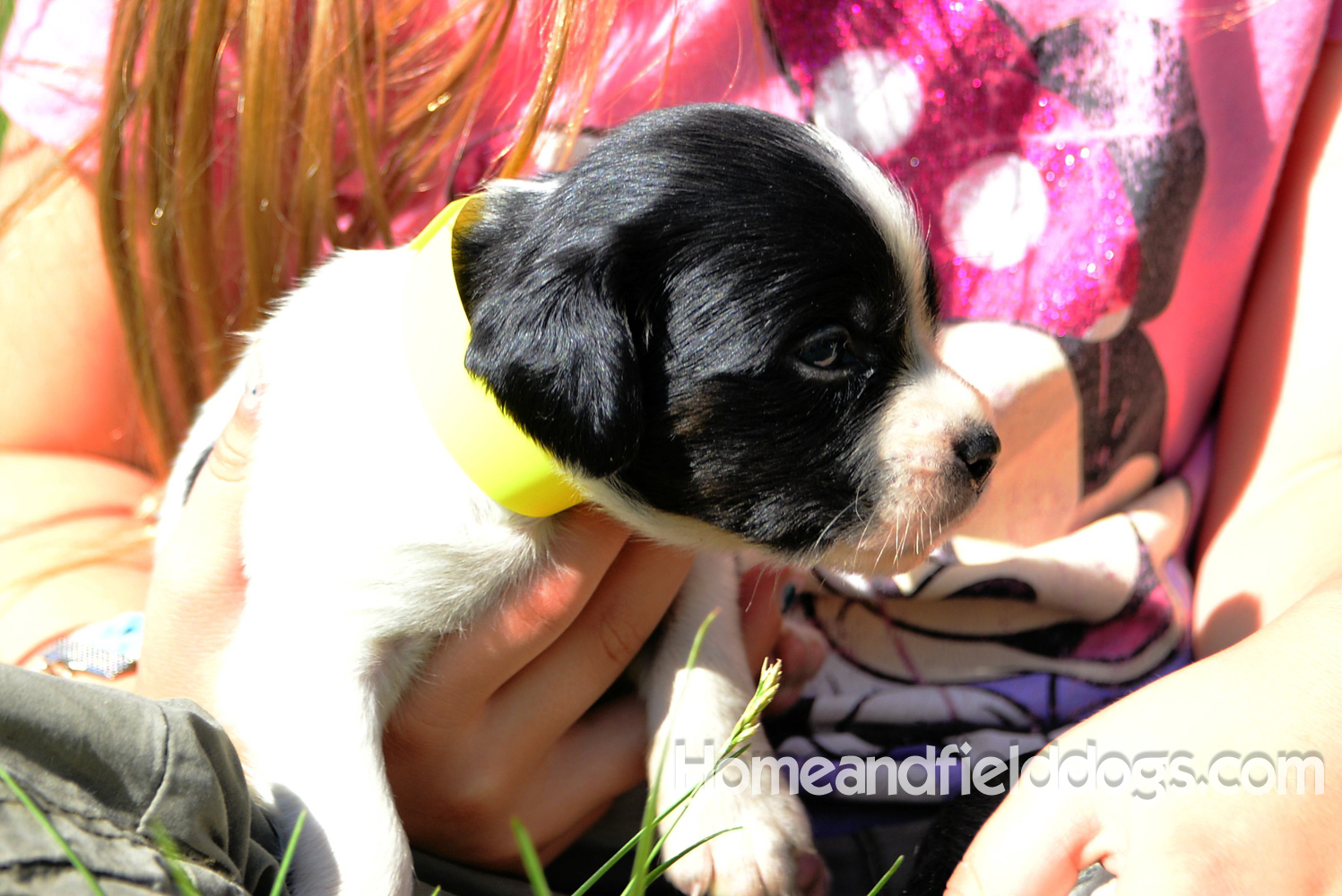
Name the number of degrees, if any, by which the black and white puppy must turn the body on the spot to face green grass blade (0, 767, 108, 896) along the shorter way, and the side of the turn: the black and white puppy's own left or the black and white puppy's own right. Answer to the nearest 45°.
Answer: approximately 135° to the black and white puppy's own right

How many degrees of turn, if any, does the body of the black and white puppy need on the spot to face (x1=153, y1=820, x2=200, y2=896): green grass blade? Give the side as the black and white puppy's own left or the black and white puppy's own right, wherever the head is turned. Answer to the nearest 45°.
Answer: approximately 135° to the black and white puppy's own right

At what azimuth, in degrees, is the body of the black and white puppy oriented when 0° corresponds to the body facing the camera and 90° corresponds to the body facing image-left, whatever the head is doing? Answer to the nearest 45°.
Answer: approximately 270°
